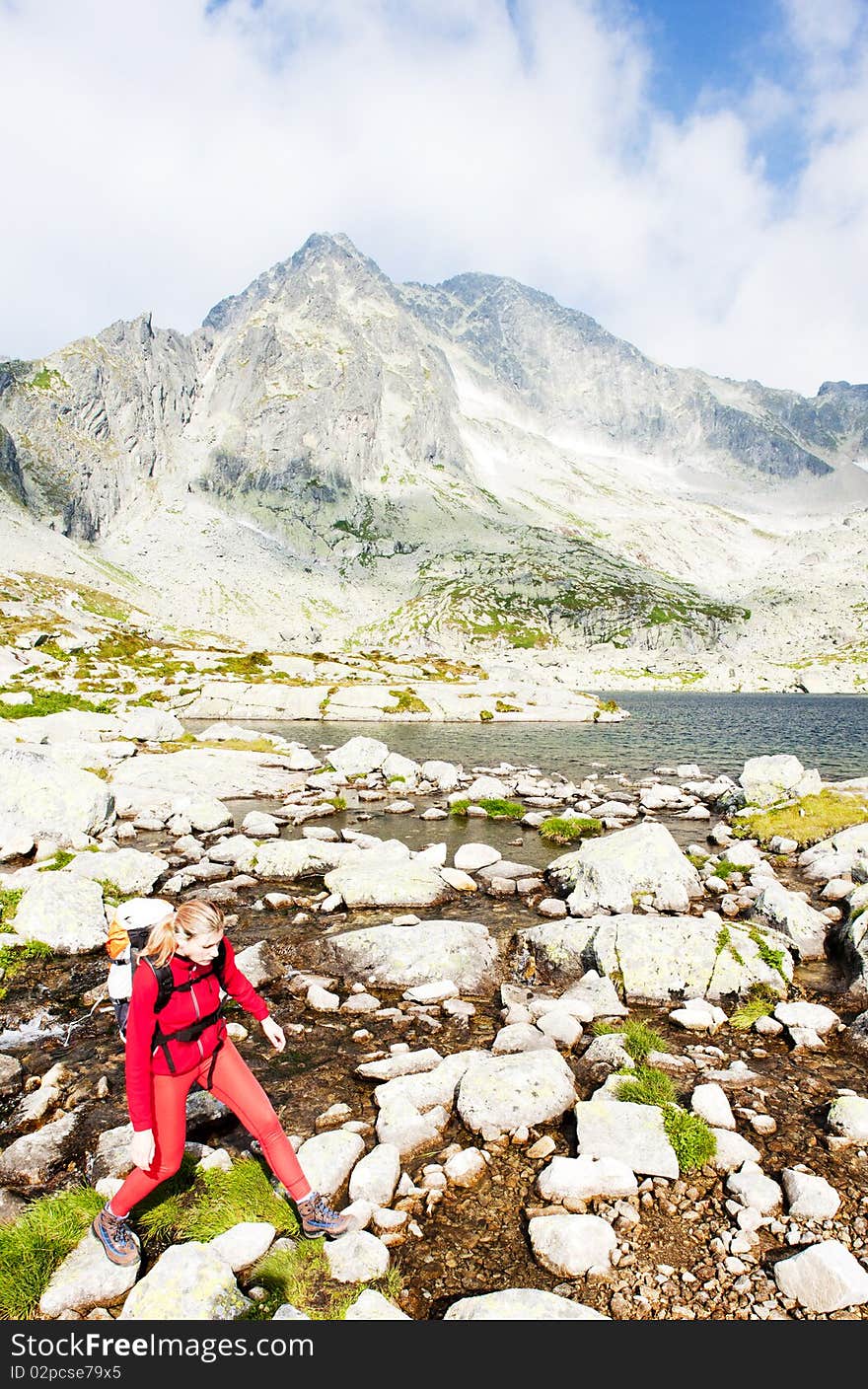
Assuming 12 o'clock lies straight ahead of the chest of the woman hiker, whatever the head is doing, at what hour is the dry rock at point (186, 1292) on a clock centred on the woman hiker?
The dry rock is roughly at 1 o'clock from the woman hiker.

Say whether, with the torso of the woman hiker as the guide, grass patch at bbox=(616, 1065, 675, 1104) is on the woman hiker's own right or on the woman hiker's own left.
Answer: on the woman hiker's own left

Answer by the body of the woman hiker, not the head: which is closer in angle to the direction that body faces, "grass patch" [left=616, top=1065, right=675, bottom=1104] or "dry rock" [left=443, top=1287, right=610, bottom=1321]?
the dry rock

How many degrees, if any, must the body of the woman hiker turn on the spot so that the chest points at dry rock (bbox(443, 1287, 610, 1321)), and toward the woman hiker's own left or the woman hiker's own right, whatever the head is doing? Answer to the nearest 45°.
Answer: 0° — they already face it

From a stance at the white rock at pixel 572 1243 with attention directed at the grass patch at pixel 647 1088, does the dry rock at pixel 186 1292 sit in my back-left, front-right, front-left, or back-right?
back-left

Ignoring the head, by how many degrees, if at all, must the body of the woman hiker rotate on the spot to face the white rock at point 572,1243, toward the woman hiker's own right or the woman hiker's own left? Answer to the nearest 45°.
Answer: approximately 45° to the woman hiker's own left

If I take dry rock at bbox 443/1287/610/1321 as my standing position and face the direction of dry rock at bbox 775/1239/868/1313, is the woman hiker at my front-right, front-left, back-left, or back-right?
back-left

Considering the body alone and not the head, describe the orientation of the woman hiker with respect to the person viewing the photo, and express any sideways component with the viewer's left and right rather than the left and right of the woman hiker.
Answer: facing the viewer and to the right of the viewer

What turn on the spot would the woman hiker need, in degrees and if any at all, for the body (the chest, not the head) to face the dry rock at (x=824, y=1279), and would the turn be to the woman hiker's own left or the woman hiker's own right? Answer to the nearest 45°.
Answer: approximately 45° to the woman hiker's own left
